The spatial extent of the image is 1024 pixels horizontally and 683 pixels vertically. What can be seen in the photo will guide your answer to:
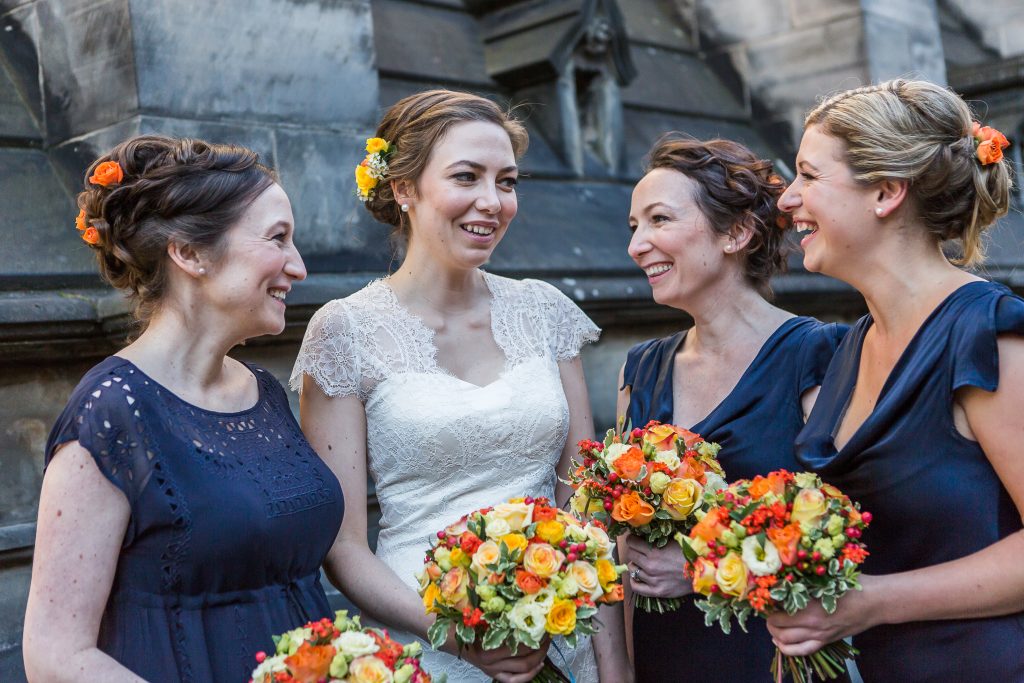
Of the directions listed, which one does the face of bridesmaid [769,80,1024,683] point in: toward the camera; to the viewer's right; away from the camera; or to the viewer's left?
to the viewer's left

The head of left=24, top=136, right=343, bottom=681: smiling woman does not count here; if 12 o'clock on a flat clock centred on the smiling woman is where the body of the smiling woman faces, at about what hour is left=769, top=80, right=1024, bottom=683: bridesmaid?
The bridesmaid is roughly at 11 o'clock from the smiling woman.

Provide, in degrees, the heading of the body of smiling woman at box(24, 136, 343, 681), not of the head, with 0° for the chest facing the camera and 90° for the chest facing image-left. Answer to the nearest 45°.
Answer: approximately 315°

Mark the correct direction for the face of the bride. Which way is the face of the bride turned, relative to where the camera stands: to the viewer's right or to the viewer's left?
to the viewer's right

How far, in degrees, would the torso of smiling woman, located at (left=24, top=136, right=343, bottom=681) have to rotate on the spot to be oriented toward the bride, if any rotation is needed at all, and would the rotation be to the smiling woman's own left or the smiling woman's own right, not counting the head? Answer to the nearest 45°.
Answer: approximately 90° to the smiling woman's own left

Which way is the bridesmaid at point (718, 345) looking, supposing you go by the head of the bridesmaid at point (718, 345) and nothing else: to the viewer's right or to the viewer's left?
to the viewer's left

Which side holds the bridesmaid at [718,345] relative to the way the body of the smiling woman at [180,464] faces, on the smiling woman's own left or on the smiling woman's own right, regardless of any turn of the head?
on the smiling woman's own left

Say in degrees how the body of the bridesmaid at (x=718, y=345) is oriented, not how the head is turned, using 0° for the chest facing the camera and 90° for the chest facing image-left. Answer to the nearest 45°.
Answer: approximately 45°
